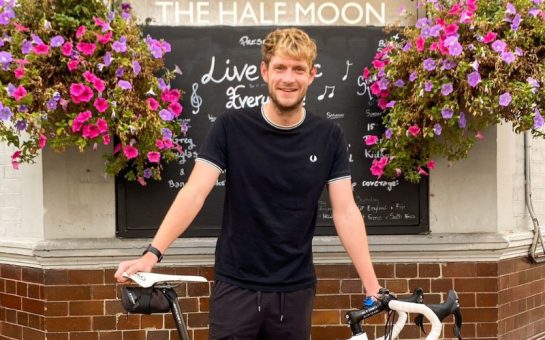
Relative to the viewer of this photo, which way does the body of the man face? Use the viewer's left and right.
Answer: facing the viewer

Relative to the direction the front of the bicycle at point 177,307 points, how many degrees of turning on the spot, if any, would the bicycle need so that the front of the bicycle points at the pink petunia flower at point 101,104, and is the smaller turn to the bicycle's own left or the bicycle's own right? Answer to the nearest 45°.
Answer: approximately 135° to the bicycle's own left

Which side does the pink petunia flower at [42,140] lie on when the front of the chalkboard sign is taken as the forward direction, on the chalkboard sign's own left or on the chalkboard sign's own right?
on the chalkboard sign's own right

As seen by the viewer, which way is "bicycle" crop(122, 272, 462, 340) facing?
to the viewer's right

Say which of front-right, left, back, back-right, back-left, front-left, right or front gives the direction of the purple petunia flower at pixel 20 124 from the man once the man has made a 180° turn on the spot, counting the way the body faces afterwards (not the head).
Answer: front-left

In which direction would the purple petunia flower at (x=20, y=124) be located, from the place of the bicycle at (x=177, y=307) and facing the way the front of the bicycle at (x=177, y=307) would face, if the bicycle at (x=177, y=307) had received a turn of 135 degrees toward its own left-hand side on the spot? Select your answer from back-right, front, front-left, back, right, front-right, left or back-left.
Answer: front

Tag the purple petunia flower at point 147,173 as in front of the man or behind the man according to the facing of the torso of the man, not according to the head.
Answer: behind

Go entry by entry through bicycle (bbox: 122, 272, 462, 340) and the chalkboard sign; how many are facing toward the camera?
1

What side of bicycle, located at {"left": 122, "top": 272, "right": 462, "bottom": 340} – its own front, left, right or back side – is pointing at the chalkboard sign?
left

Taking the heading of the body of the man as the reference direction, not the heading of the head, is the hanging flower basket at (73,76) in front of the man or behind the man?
behind

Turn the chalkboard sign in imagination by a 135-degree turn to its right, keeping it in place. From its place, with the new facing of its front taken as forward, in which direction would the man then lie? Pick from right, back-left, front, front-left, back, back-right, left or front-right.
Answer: back-left

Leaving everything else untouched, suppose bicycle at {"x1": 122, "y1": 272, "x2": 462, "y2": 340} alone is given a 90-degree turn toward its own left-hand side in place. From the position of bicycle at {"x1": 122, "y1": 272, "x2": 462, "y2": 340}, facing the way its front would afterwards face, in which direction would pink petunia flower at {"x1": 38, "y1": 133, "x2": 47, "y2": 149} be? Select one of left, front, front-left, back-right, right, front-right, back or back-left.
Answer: front-left

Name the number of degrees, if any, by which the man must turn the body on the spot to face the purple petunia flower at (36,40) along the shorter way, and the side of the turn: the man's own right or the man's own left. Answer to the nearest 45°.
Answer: approximately 135° to the man's own right

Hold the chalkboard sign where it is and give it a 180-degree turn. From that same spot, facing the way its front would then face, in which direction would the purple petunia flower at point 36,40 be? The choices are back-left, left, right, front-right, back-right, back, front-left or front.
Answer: back-left

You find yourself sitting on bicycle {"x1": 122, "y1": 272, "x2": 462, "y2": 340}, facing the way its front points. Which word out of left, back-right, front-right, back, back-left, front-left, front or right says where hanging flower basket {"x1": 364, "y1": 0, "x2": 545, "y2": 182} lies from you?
front-left

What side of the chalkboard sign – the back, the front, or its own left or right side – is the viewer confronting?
front
